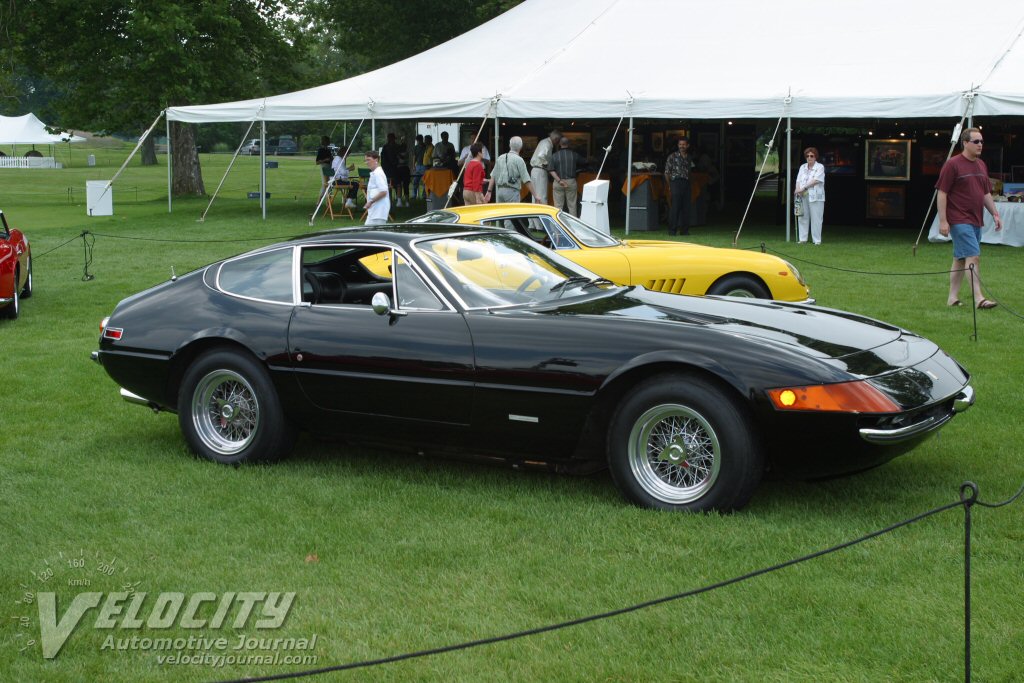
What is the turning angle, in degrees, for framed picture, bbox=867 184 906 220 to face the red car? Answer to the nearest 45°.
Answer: approximately 45° to its right

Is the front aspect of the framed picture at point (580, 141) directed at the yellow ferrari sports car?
yes

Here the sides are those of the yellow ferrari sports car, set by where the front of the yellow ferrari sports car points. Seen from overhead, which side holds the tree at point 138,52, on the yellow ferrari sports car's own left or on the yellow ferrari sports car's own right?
on the yellow ferrari sports car's own left

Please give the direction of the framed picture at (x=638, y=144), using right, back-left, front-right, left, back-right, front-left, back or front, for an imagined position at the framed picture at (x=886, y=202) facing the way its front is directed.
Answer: back-right

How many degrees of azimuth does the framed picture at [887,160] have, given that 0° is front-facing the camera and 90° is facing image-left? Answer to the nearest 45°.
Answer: approximately 0°

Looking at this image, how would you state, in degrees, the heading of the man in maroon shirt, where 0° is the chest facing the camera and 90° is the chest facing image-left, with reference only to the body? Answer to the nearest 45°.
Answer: approximately 315°

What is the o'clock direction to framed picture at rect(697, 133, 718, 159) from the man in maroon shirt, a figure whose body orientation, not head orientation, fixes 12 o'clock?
The framed picture is roughly at 7 o'clock from the man in maroon shirt.

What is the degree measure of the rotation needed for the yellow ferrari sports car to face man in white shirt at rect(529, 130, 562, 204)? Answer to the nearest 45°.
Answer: approximately 90° to its left

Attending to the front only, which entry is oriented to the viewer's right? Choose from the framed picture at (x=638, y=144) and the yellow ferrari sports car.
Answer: the yellow ferrari sports car

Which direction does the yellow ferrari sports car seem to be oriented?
to the viewer's right
